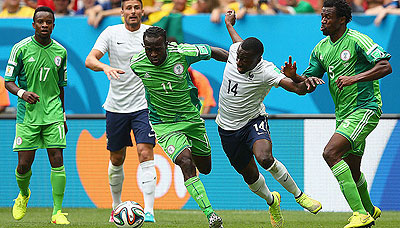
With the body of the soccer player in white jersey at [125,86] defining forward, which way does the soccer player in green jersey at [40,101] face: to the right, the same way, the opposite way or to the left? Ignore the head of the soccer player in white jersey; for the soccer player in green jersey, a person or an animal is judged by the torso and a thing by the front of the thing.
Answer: the same way

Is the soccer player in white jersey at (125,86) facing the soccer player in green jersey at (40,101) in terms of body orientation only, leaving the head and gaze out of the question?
no

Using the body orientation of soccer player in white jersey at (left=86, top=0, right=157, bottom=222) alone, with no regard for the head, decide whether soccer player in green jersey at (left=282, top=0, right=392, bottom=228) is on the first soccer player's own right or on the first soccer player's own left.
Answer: on the first soccer player's own left

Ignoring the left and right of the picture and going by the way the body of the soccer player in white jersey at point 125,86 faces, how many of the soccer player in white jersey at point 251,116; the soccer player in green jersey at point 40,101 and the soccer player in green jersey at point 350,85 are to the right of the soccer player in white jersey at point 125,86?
1

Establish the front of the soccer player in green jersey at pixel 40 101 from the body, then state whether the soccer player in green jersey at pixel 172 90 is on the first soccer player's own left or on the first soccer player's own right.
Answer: on the first soccer player's own left

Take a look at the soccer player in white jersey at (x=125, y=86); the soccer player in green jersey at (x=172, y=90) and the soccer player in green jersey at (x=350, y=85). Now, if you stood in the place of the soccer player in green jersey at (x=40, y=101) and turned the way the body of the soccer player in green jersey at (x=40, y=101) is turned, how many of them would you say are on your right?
0

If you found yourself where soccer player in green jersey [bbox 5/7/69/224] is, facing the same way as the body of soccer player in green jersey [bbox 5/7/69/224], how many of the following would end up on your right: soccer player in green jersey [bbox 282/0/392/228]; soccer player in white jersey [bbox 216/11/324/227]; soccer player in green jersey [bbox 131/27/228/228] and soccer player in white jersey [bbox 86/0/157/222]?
0

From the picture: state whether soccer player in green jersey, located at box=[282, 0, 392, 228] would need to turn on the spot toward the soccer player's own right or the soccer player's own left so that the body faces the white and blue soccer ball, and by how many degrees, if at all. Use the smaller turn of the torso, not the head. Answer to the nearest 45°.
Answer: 0° — they already face it

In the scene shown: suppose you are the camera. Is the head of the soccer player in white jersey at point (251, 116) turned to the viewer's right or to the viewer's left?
to the viewer's left

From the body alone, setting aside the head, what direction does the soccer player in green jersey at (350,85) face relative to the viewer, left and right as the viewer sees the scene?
facing the viewer and to the left of the viewer

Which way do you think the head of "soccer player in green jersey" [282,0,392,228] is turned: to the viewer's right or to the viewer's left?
to the viewer's left

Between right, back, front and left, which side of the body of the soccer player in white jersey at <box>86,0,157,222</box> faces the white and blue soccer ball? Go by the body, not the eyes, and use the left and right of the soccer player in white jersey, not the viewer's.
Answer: front

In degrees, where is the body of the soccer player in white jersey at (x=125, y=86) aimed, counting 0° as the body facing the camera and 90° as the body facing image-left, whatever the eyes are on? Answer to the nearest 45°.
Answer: approximately 0°

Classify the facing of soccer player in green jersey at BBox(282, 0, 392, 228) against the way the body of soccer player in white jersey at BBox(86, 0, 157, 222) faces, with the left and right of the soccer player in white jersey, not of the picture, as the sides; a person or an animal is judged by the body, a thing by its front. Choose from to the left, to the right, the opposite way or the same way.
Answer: to the right

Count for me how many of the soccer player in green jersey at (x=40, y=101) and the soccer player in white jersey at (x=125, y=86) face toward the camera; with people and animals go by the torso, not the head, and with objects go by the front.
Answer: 2

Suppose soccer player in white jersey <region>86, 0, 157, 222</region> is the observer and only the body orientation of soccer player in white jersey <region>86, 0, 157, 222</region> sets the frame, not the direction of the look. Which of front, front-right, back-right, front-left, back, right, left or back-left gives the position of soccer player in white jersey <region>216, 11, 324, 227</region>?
front-left

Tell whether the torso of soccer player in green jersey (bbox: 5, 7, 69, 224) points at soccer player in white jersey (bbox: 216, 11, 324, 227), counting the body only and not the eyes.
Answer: no

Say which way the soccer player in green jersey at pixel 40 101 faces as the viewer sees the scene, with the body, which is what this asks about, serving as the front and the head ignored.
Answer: toward the camera
